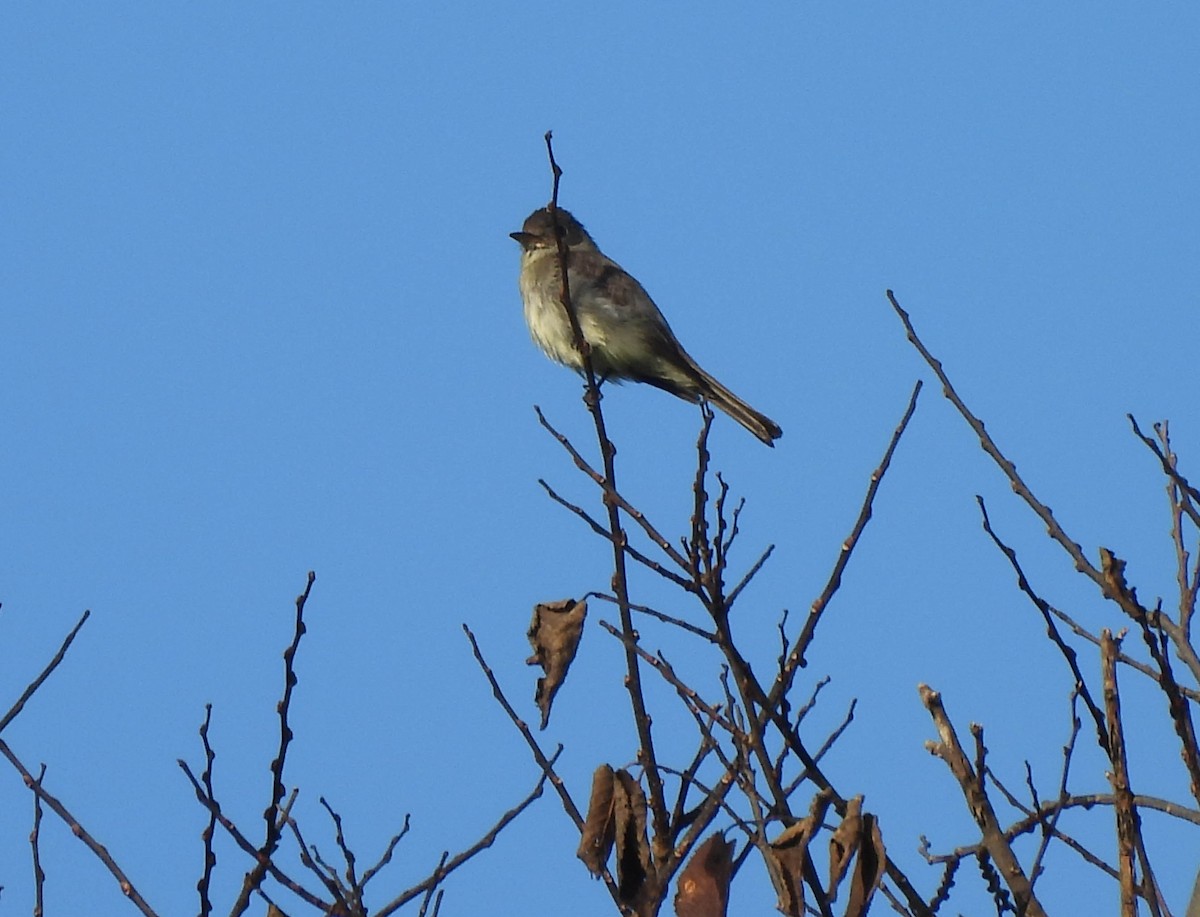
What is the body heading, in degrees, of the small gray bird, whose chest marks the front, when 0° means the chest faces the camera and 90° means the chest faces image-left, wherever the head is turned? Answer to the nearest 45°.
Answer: approximately 90°
